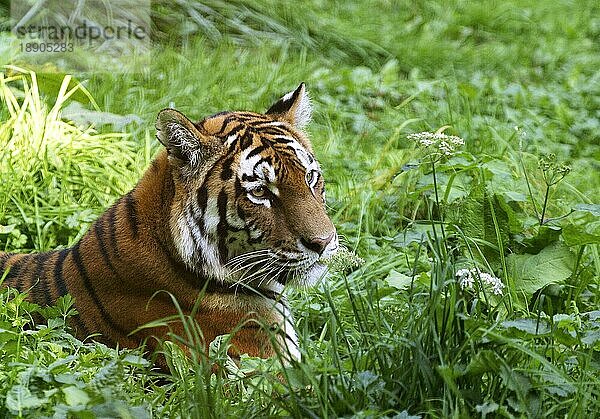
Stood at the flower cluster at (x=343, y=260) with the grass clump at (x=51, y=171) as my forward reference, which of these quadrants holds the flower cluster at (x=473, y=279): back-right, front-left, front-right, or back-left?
back-right

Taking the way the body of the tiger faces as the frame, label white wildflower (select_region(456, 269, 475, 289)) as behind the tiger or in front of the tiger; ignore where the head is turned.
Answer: in front

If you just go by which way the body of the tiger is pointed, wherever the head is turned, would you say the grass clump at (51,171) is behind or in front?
behind

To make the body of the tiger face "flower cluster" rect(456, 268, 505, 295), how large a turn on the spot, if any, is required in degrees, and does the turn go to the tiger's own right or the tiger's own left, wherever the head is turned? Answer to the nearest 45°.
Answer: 0° — it already faces it

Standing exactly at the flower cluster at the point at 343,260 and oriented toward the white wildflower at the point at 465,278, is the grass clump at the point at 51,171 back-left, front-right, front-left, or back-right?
back-left

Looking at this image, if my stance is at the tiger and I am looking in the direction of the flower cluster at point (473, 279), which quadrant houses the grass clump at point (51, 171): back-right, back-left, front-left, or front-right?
back-left

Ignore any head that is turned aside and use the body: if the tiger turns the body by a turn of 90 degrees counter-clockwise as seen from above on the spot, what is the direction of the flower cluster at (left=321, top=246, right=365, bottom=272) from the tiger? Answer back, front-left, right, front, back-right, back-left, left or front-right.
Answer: right

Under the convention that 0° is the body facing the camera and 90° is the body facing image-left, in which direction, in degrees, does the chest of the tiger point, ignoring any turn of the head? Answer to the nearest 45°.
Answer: approximately 315°

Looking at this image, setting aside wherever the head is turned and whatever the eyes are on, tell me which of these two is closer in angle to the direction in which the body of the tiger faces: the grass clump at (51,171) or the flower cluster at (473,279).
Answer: the flower cluster
